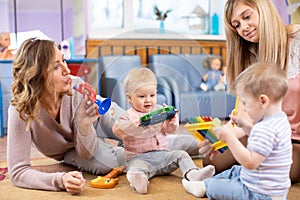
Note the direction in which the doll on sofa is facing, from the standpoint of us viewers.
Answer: facing the viewer
